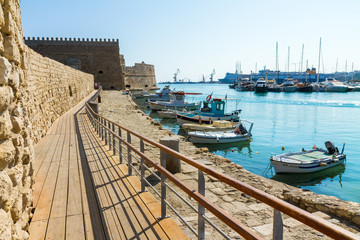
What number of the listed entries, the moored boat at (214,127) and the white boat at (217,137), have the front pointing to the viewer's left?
2

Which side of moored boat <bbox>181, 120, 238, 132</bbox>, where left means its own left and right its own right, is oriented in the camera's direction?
left

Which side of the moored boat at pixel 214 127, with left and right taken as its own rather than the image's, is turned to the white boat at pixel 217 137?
left

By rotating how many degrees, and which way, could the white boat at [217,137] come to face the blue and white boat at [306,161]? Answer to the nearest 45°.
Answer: approximately 135° to its left

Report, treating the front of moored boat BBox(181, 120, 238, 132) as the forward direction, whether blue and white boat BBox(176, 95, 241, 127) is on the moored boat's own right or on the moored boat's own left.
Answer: on the moored boat's own right

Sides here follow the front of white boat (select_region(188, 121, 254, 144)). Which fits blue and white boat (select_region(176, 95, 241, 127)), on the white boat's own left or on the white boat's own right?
on the white boat's own right

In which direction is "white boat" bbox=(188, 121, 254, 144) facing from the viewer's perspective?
to the viewer's left

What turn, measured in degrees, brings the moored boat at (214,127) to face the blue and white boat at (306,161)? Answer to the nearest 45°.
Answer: approximately 135° to its left
